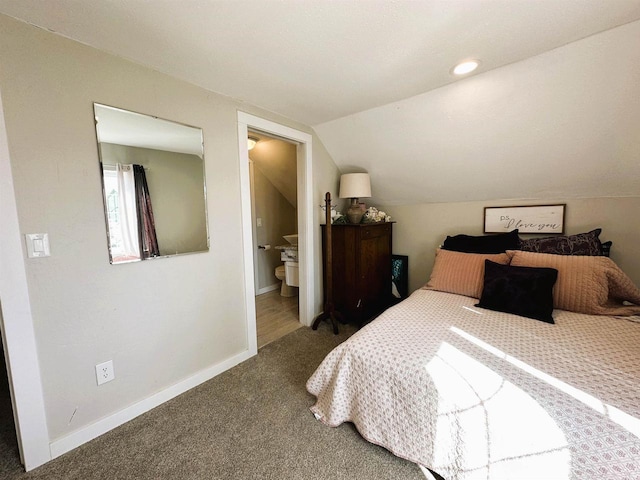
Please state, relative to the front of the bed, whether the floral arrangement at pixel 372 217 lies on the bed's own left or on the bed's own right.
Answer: on the bed's own right

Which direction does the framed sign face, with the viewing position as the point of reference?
facing the viewer

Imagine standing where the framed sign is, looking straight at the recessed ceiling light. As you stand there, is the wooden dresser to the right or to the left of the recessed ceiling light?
right

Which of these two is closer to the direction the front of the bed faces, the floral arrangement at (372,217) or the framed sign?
the floral arrangement

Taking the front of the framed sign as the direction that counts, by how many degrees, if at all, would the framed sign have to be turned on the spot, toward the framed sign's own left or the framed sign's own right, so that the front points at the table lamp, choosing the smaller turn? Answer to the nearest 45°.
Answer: approximately 45° to the framed sign's own right

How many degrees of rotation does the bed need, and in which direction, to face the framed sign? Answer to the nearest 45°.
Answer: approximately 135° to its right

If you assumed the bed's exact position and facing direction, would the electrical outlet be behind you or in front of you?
in front

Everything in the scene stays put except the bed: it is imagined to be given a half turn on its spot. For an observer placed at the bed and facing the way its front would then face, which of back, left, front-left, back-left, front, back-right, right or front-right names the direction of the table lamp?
left

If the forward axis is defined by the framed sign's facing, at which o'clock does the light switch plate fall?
The light switch plate is roughly at 1 o'clock from the framed sign.

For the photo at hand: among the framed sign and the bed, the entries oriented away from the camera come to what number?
0

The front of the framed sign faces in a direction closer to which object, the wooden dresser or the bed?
the bed

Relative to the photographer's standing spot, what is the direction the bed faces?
facing the viewer and to the left of the viewer

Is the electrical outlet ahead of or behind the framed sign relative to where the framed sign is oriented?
ahead
